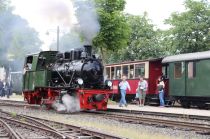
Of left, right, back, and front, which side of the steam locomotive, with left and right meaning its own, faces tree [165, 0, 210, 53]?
left

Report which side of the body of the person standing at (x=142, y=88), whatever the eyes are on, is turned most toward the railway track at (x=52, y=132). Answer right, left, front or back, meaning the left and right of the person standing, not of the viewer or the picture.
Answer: front

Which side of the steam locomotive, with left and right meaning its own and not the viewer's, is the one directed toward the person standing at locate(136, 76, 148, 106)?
left

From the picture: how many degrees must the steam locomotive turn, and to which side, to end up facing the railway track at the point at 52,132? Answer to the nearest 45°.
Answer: approximately 45° to its right

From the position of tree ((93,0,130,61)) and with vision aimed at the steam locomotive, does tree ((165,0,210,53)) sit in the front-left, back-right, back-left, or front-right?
back-left

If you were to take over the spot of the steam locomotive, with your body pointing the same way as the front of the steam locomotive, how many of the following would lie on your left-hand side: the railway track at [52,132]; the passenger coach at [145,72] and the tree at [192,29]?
2
